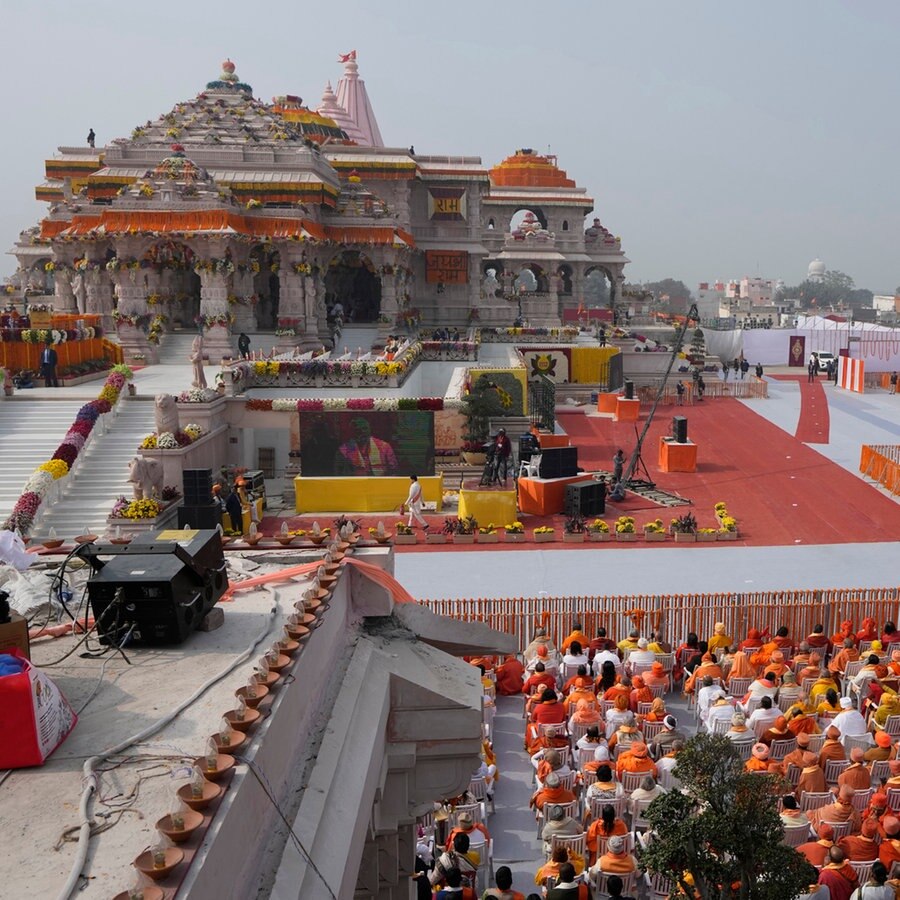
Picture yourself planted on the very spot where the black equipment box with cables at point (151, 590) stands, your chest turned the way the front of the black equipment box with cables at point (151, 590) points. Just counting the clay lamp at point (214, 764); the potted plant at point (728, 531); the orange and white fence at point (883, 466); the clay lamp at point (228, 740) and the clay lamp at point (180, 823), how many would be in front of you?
2

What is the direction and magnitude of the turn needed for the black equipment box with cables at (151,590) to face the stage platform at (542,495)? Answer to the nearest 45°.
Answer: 0° — it already faces it

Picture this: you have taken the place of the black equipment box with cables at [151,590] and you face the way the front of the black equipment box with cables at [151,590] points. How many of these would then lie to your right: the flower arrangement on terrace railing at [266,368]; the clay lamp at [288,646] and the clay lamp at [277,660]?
2

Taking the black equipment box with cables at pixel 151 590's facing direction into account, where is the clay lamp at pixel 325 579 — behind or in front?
in front

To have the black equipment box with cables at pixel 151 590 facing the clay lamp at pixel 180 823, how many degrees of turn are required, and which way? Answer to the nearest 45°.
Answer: approximately 135° to its right

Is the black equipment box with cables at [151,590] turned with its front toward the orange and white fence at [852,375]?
yes

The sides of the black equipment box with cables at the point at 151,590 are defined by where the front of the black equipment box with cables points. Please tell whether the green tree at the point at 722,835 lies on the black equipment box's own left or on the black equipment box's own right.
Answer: on the black equipment box's own right

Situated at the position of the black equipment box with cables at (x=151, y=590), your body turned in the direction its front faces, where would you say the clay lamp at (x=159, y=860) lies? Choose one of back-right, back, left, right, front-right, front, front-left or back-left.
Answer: back-right

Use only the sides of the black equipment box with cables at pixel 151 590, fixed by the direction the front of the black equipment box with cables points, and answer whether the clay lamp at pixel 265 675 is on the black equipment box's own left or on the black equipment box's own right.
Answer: on the black equipment box's own right

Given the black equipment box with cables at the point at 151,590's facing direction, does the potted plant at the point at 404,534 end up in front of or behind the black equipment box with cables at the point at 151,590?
in front

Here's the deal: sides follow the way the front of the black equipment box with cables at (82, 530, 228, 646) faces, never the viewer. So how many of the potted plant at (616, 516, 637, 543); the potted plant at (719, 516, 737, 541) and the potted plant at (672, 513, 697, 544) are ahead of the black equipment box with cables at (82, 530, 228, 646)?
3

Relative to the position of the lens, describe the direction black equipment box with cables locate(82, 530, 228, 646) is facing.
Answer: facing away from the viewer and to the right of the viewer

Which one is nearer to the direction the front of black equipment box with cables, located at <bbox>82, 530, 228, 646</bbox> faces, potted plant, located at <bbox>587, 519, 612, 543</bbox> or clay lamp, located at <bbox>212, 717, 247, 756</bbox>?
the potted plant

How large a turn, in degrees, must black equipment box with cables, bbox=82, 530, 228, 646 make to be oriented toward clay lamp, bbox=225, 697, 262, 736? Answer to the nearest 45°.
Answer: approximately 135° to its right

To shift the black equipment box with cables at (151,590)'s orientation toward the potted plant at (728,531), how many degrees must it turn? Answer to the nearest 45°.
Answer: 0° — it already faces it

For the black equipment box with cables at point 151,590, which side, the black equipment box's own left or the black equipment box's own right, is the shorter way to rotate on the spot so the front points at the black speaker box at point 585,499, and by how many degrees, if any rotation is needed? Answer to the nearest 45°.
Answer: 0° — it already faces it

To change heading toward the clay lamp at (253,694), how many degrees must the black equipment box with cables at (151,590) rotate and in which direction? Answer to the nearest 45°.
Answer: approximately 135° to its right

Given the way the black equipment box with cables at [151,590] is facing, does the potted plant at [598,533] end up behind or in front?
in front
